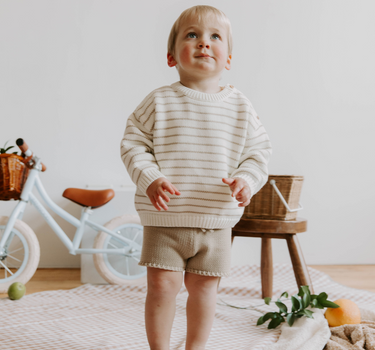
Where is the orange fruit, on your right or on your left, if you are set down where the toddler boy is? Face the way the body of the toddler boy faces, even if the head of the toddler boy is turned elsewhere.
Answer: on your left

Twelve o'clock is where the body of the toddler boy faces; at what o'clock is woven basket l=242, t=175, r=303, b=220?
The woven basket is roughly at 7 o'clock from the toddler boy.

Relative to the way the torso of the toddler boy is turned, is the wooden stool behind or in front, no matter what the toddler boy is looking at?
behind

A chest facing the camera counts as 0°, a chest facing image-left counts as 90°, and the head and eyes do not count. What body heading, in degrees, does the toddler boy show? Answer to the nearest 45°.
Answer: approximately 0°
